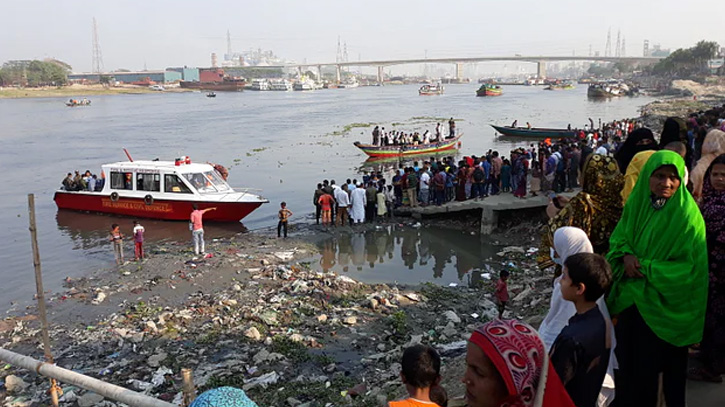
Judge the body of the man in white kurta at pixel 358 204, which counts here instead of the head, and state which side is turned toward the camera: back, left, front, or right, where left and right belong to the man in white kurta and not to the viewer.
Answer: back

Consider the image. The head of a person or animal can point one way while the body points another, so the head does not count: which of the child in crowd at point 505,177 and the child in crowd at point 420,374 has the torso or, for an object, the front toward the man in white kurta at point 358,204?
the child in crowd at point 420,374

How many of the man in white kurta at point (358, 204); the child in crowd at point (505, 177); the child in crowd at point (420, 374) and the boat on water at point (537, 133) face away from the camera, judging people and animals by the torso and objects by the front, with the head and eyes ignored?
3

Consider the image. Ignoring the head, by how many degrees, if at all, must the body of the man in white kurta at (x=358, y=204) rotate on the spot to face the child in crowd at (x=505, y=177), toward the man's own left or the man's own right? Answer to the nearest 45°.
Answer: approximately 90° to the man's own right

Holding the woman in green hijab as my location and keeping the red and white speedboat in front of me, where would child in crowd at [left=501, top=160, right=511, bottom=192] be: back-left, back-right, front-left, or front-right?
front-right

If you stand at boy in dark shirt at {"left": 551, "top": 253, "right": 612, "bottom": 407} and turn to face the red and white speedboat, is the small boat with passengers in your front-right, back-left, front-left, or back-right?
front-right

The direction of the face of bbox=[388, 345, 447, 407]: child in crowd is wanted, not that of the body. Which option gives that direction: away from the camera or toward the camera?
away from the camera

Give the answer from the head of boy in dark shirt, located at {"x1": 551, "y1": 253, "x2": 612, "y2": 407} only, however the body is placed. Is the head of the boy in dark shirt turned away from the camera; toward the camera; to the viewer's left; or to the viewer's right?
to the viewer's left

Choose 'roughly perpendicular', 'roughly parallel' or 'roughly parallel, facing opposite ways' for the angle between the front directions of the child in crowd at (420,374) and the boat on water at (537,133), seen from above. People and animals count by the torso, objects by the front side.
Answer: roughly perpendicular

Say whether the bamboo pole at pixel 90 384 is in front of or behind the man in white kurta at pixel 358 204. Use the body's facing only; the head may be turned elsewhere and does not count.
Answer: behind

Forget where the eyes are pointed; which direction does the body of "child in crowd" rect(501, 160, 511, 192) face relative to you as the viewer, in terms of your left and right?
facing away from the viewer

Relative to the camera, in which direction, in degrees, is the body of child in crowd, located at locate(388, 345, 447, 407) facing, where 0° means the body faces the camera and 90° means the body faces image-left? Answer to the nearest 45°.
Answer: approximately 180°
